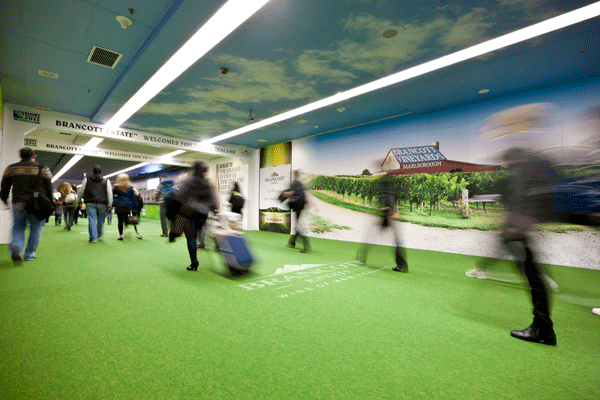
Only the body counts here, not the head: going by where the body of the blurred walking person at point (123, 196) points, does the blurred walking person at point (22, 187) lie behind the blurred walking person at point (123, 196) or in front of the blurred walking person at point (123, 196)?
behind

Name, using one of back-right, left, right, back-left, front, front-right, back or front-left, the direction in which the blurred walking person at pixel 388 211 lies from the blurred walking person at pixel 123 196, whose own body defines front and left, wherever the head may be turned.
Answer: back-right

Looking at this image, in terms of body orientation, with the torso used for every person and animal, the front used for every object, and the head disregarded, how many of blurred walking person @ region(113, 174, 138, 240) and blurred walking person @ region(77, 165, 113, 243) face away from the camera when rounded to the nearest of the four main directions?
2

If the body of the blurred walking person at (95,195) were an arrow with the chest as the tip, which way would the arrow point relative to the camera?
away from the camera

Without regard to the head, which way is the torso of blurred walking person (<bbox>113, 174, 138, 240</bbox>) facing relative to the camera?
away from the camera

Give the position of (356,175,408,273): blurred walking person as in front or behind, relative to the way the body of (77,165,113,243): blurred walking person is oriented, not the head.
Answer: behind

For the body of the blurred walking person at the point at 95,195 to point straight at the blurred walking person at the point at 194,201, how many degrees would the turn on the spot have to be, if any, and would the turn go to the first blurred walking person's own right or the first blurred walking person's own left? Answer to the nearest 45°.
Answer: approximately 180°
